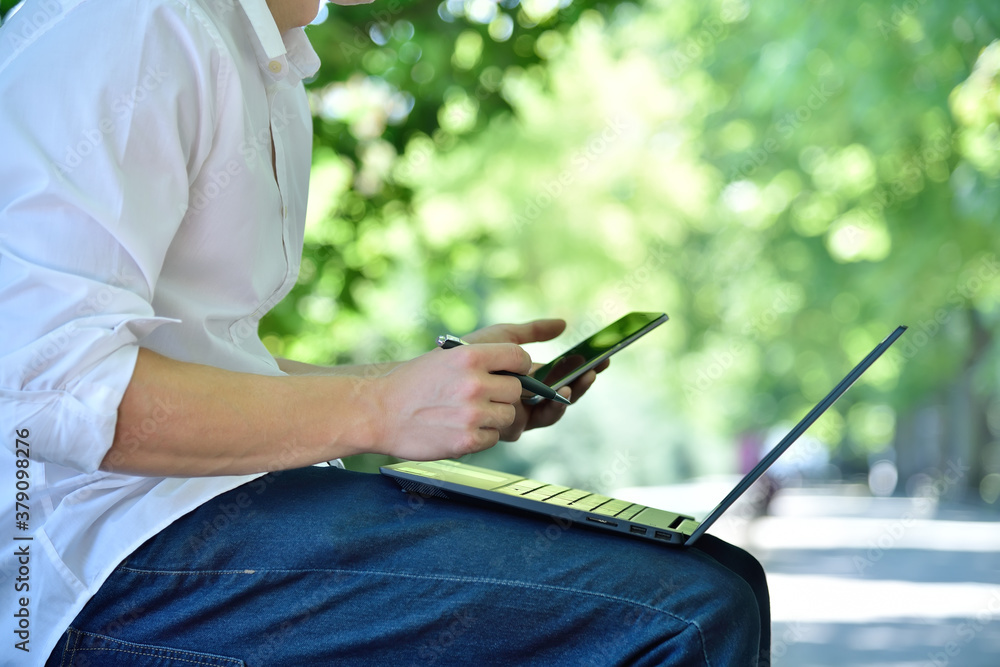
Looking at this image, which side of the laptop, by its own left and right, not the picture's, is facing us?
left

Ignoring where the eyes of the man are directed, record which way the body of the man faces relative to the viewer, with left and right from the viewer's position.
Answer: facing to the right of the viewer
